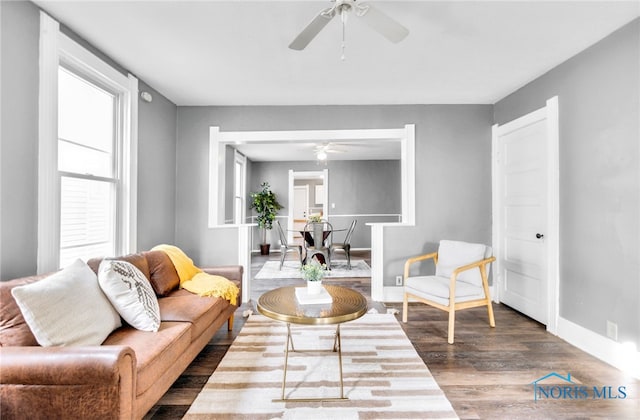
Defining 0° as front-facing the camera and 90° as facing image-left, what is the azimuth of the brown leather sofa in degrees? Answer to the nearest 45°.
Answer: approximately 315°

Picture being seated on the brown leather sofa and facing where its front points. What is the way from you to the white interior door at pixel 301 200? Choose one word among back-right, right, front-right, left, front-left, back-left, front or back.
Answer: left

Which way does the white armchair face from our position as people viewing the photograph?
facing the viewer and to the left of the viewer

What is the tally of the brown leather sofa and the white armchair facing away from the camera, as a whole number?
0

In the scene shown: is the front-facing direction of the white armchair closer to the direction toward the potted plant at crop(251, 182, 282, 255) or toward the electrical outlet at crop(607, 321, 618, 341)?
the potted plant

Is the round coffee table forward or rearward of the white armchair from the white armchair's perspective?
forward

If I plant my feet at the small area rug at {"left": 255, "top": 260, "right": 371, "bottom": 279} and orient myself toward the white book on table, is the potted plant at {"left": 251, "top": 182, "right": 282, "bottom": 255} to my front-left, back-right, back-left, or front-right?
back-right

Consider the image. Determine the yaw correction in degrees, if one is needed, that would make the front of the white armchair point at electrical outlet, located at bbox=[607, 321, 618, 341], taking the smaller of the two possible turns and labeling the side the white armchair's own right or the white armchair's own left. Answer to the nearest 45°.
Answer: approximately 135° to the white armchair's own left

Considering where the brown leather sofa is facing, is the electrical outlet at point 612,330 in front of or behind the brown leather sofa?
in front

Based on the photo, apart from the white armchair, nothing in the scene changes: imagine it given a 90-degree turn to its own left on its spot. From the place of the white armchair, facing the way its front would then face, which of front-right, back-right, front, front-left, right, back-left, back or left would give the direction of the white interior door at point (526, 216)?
left

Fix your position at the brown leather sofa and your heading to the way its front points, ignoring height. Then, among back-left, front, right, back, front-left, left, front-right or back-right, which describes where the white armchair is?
front-left

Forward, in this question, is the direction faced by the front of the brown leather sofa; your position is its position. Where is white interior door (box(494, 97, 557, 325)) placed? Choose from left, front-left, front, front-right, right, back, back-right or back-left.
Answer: front-left

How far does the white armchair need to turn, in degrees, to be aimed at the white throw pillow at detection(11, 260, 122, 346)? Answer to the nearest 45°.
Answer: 0° — it already faces it
